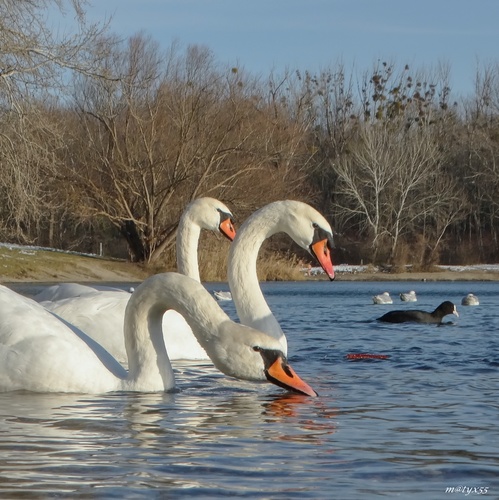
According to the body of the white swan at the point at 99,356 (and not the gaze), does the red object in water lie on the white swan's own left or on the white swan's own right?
on the white swan's own left

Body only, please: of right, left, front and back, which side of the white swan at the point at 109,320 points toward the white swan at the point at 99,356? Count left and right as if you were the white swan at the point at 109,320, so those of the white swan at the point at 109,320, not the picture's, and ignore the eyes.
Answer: right

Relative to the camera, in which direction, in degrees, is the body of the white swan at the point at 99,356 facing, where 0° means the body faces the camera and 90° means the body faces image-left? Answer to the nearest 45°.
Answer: approximately 270°

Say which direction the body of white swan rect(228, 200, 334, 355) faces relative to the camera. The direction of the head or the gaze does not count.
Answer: to the viewer's right

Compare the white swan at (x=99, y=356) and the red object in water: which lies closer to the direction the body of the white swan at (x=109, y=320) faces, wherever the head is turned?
the red object in water

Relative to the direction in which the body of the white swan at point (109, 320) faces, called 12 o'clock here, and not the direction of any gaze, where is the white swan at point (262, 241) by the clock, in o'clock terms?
the white swan at point (262, 241) is roughly at 1 o'clock from the white swan at point (109, 320).

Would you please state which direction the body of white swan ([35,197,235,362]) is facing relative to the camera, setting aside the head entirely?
to the viewer's right

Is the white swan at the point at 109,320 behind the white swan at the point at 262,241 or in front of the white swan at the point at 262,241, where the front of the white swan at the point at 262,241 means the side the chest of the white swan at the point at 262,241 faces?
behind

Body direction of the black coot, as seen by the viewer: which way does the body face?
to the viewer's right

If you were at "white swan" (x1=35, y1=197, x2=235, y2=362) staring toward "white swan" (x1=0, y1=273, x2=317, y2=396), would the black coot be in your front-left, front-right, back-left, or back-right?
back-left
